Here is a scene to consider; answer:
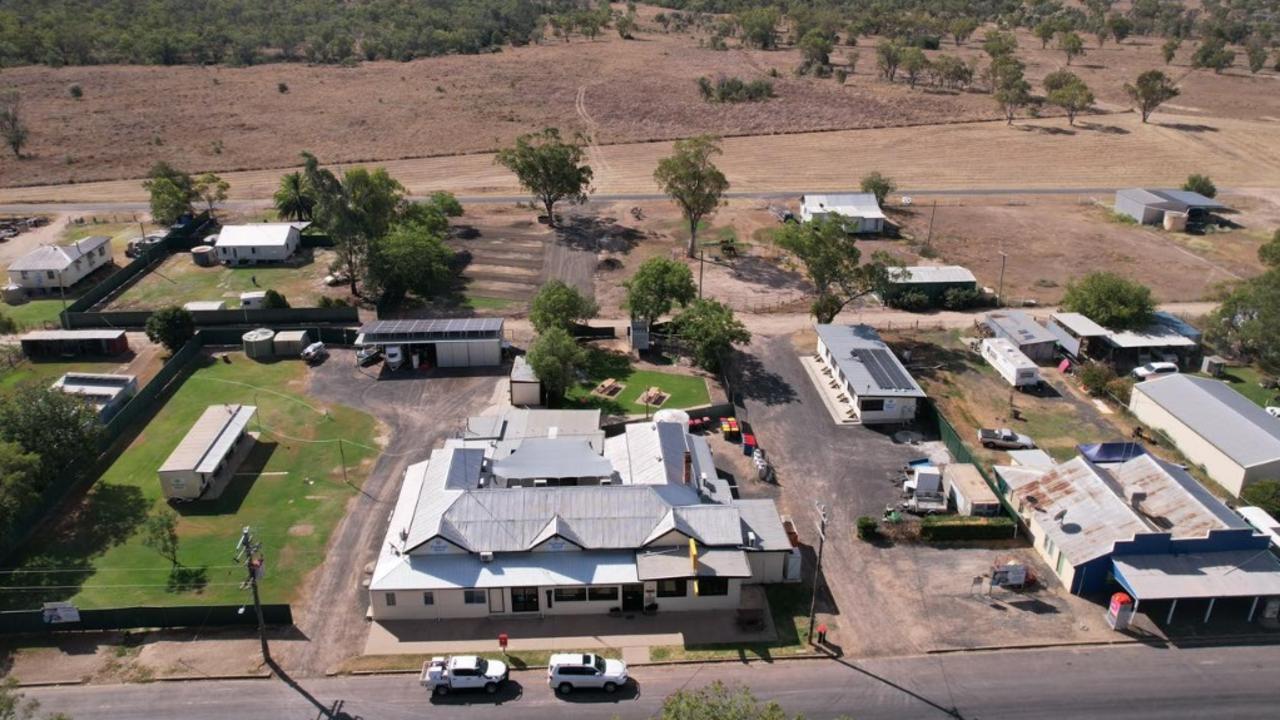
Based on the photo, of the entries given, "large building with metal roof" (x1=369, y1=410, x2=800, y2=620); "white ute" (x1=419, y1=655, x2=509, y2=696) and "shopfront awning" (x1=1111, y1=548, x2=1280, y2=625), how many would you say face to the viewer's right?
1

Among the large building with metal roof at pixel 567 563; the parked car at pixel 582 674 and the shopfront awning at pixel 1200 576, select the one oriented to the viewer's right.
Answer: the parked car

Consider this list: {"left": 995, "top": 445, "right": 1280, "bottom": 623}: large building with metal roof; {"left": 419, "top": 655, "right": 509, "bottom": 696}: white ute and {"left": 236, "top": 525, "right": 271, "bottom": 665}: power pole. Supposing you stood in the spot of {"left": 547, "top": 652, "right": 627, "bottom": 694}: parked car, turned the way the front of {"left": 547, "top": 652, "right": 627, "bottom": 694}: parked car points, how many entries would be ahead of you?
1

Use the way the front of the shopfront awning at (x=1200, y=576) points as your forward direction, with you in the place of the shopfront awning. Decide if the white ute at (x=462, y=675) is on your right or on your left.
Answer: on your right

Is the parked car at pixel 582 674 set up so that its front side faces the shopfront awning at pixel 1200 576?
yes

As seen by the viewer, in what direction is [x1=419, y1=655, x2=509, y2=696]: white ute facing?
to the viewer's right

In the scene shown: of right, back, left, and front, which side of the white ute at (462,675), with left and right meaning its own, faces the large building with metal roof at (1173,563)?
front

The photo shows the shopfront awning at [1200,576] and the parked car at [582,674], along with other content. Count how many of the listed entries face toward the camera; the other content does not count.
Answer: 1

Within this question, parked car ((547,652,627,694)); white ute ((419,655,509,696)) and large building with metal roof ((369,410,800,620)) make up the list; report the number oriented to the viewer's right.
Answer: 2

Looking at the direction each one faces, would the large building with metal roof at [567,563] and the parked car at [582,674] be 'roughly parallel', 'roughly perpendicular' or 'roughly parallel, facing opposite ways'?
roughly perpendicular

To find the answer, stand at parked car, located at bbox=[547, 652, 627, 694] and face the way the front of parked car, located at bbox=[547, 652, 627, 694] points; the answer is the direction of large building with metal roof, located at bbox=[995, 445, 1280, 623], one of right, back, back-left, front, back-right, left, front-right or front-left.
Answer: front

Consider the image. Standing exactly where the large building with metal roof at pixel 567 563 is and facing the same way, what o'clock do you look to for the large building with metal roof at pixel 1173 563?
the large building with metal roof at pixel 1173 563 is roughly at 9 o'clock from the large building with metal roof at pixel 567 563.

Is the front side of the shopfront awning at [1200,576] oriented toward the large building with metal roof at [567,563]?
no

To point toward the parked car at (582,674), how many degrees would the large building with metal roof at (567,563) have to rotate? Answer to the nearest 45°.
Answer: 0° — it already faces it

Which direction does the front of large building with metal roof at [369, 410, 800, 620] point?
toward the camera

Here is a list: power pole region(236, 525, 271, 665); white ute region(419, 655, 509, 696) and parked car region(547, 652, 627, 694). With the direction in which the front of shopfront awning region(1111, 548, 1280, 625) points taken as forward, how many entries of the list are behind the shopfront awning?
0

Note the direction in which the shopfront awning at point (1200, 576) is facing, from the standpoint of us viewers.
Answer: facing the viewer

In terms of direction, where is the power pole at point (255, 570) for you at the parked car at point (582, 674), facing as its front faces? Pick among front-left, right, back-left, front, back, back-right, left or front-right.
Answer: back

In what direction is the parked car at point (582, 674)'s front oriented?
to the viewer's right

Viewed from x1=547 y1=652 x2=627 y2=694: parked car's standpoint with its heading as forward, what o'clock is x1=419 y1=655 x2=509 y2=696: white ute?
The white ute is roughly at 6 o'clock from the parked car.

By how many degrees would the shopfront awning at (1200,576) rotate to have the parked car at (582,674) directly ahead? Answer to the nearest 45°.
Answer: approximately 45° to its right
